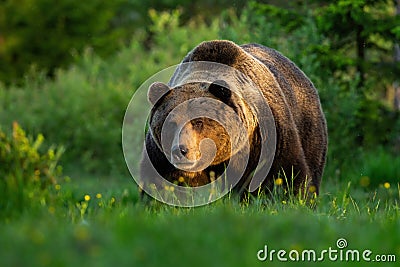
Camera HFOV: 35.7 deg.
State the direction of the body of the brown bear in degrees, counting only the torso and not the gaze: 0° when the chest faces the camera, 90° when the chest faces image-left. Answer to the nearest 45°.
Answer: approximately 45°

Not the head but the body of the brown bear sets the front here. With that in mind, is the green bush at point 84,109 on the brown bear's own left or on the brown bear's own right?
on the brown bear's own right
